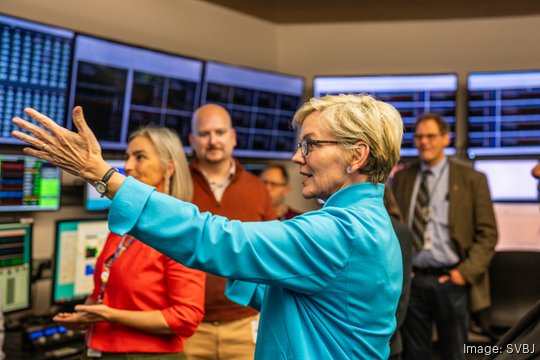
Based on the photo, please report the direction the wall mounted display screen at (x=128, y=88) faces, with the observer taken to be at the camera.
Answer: facing the viewer and to the right of the viewer

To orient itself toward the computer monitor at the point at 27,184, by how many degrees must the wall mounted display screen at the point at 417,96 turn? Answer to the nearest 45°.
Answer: approximately 45° to its right

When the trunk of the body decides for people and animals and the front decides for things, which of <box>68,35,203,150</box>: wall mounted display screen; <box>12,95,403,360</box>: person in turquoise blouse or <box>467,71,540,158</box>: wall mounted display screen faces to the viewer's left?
the person in turquoise blouse

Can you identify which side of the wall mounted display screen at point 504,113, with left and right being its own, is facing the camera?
front

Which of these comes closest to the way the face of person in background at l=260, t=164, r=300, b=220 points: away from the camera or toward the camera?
toward the camera

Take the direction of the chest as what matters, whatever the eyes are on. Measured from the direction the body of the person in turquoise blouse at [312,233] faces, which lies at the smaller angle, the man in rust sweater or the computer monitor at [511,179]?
the man in rust sweater

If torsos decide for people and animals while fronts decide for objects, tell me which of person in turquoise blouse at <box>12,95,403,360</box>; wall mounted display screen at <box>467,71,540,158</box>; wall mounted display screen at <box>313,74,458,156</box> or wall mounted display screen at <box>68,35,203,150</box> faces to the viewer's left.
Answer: the person in turquoise blouse

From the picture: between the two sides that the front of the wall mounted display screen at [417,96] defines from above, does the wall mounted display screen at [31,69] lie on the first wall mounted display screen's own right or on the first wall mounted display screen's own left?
on the first wall mounted display screen's own right

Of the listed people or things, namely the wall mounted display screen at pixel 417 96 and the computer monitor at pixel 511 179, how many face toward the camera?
2

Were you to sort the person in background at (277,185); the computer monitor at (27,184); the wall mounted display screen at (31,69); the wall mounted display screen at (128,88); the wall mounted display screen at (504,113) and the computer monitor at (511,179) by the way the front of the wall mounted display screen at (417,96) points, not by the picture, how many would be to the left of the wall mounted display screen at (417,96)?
2

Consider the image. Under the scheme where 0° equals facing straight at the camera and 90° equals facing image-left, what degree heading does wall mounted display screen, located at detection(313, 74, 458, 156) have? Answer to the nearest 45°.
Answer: approximately 0°

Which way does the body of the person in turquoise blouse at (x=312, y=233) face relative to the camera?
to the viewer's left

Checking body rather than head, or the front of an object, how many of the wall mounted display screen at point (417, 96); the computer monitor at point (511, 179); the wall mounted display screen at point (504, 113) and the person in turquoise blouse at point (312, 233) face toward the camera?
3

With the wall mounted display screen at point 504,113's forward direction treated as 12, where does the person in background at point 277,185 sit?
The person in background is roughly at 2 o'clock from the wall mounted display screen.

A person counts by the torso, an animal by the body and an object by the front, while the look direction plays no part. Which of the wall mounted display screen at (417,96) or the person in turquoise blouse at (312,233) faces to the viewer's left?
the person in turquoise blouse

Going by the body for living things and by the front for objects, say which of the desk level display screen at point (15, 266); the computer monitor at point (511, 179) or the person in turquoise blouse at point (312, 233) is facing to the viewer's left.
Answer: the person in turquoise blouse

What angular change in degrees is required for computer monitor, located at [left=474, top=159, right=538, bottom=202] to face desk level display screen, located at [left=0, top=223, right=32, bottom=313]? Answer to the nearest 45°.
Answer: approximately 45° to its right

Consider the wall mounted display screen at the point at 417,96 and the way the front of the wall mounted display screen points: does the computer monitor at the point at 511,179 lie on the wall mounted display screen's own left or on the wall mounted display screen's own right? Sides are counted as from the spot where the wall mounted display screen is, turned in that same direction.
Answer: on the wall mounted display screen's own left
